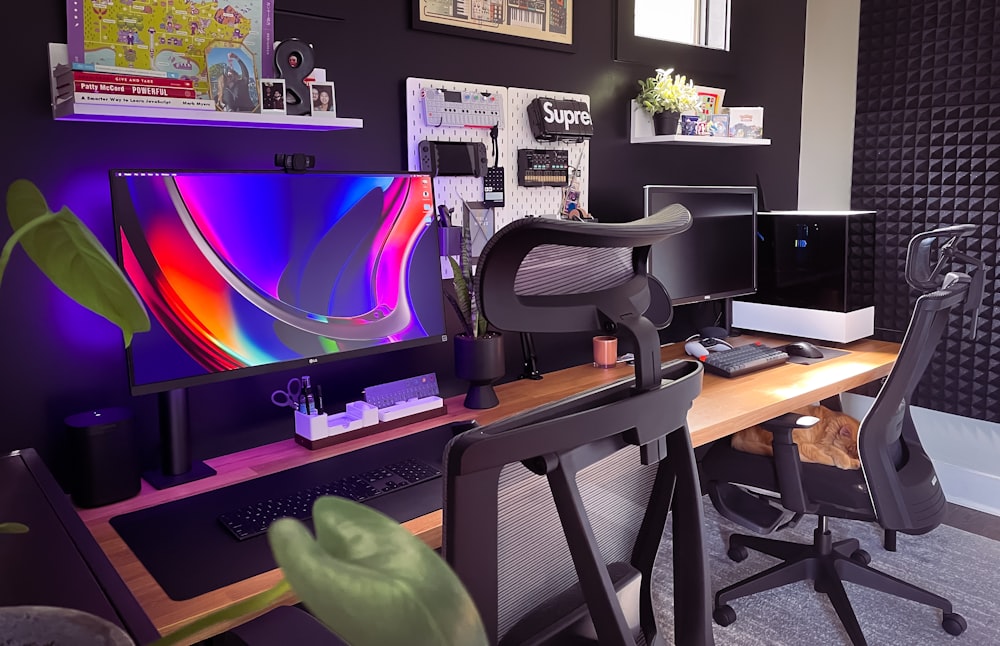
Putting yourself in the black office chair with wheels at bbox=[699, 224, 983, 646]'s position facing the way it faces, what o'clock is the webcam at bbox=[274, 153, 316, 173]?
The webcam is roughly at 11 o'clock from the black office chair with wheels.

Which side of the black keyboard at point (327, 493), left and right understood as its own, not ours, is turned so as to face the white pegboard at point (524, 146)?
left

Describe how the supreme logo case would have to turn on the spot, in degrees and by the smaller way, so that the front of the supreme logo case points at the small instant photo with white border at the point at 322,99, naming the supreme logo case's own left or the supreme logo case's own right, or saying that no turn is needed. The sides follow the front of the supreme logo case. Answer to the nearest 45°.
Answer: approximately 90° to the supreme logo case's own right

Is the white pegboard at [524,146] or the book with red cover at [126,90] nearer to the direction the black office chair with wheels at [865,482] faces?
the white pegboard

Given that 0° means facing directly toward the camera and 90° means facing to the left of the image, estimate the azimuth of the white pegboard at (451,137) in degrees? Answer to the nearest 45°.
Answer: approximately 315°

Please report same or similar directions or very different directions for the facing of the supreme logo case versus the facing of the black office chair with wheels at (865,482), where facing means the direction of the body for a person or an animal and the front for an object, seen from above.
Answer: very different directions

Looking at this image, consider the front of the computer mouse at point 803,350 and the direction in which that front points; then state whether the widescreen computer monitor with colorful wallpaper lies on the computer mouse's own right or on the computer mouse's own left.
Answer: on the computer mouse's own left

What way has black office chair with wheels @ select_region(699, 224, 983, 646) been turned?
to the viewer's left

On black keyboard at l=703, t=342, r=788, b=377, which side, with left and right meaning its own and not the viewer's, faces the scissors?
right

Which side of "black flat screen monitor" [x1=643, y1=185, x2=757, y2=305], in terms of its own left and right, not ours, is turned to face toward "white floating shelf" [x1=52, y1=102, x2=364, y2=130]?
right

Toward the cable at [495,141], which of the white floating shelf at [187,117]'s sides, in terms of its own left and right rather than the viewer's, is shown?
left

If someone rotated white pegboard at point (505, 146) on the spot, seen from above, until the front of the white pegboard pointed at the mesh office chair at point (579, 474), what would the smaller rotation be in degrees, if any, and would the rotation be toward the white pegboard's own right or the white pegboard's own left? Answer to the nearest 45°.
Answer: approximately 45° to the white pegboard's own right
